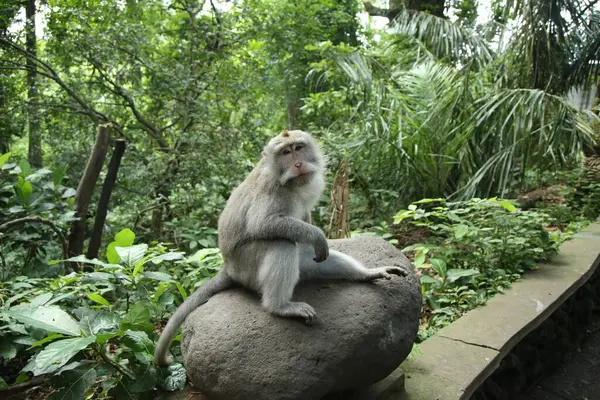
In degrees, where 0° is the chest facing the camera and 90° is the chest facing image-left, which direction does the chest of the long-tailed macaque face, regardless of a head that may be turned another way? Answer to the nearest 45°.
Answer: approximately 270°

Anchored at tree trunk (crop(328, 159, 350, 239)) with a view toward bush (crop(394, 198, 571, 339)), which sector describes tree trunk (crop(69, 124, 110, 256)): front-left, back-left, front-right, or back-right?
back-right

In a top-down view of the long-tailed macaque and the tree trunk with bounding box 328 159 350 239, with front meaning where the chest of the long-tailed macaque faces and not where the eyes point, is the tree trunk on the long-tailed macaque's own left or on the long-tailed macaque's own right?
on the long-tailed macaque's own left

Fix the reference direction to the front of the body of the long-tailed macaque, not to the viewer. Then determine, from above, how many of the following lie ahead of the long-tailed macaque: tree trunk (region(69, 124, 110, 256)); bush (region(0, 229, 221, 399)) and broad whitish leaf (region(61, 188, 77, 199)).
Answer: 0

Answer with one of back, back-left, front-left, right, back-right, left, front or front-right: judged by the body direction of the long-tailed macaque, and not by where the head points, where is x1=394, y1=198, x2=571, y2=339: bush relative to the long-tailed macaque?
front-left

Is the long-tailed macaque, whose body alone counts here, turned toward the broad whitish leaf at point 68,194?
no

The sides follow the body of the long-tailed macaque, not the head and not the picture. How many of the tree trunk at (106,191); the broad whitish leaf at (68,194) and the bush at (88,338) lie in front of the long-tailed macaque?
0

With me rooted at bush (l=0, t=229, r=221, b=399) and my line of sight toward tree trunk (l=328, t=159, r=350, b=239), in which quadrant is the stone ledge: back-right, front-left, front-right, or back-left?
front-right
